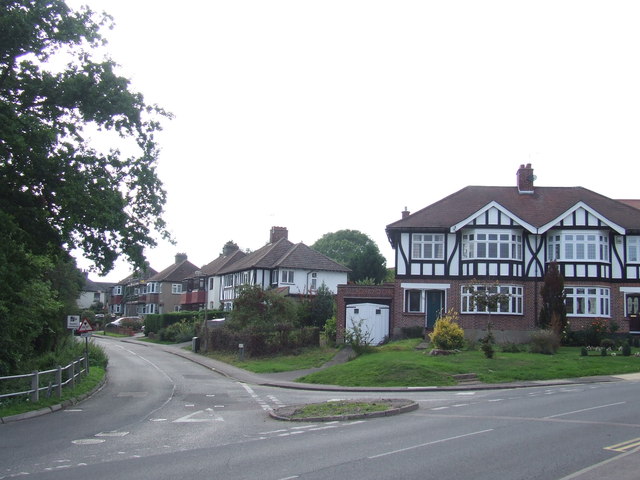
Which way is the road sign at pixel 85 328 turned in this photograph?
toward the camera

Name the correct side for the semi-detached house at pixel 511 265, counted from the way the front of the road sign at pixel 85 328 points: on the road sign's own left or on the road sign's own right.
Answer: on the road sign's own left

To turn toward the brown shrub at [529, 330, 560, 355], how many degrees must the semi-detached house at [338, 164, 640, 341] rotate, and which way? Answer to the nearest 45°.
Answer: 0° — it already faces it

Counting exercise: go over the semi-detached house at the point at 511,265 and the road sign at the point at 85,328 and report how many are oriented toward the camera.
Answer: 2

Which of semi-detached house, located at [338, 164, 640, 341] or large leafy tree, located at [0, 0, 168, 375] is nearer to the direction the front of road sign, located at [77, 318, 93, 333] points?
the large leafy tree

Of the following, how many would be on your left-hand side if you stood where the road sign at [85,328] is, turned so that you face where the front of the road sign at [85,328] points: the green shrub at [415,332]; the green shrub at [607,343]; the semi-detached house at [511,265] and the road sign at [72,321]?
3

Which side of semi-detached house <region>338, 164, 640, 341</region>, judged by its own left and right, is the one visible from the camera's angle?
front

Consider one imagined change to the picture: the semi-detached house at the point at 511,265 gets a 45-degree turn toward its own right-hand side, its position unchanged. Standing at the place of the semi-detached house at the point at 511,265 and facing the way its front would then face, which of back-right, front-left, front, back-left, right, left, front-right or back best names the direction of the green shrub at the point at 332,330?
front-right

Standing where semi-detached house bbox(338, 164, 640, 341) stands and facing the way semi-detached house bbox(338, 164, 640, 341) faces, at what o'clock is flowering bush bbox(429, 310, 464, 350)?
The flowering bush is roughly at 1 o'clock from the semi-detached house.

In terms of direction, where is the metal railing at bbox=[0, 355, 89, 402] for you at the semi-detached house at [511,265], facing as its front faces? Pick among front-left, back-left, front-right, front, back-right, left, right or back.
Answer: front-right

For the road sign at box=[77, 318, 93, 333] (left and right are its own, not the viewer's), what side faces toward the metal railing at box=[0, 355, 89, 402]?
front

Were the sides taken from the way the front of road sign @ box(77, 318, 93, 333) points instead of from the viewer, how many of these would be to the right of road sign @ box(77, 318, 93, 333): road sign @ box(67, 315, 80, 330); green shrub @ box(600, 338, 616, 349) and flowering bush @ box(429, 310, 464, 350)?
1
